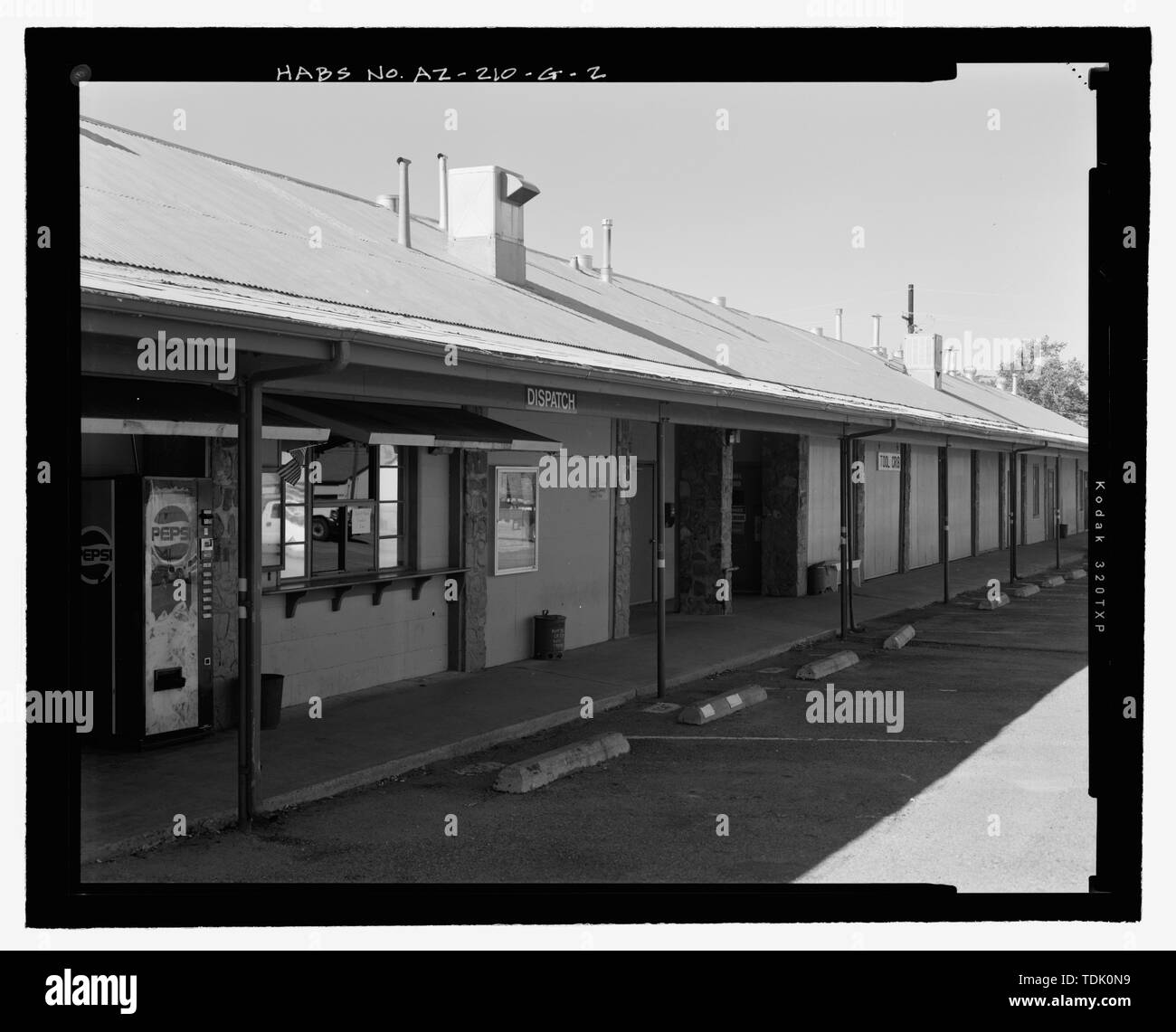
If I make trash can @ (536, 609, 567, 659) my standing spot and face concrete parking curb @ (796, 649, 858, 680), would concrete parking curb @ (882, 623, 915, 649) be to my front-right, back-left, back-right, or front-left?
front-left

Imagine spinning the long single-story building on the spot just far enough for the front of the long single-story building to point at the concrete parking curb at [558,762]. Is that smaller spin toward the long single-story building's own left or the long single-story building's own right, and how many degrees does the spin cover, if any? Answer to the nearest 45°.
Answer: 0° — it already faces it

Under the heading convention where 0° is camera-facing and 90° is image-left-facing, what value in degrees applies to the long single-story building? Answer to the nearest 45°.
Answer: approximately 315°

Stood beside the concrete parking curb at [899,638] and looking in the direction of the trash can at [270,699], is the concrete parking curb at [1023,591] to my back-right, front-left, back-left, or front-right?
back-right

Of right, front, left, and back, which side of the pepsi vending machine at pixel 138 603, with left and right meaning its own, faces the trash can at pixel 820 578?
left

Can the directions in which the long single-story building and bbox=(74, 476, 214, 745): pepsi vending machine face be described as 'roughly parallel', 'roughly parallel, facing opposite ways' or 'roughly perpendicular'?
roughly parallel

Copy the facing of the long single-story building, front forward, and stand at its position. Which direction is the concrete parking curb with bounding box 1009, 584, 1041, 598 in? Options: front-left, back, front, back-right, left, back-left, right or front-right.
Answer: left

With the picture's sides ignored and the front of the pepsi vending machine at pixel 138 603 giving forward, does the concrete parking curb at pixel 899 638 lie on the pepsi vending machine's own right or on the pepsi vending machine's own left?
on the pepsi vending machine's own left

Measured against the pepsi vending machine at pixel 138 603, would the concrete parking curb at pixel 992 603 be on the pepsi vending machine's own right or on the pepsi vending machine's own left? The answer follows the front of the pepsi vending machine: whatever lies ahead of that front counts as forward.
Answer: on the pepsi vending machine's own left
